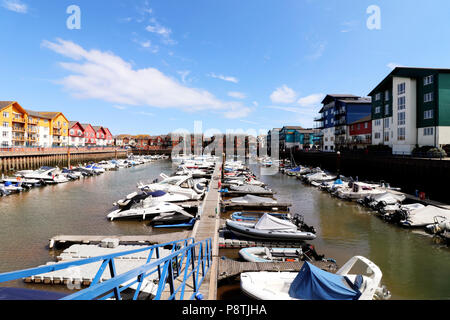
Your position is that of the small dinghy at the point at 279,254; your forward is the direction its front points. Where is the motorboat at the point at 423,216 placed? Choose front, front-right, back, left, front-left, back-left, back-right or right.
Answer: back-right

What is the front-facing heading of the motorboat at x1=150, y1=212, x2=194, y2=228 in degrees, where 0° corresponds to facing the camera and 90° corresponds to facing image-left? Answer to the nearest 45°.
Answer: approximately 270°

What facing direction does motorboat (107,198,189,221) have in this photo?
to the viewer's left

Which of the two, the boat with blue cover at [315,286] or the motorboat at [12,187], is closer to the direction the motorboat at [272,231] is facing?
the motorboat

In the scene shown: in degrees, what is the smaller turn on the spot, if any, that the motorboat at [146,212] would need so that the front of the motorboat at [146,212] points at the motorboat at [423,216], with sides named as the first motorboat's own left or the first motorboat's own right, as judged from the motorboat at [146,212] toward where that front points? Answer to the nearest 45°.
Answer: approximately 180°

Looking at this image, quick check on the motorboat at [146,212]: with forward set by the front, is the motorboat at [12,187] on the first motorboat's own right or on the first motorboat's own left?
on the first motorboat's own right

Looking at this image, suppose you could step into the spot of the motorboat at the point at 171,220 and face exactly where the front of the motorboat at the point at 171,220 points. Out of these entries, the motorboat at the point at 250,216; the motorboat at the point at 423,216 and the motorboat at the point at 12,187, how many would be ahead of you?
2

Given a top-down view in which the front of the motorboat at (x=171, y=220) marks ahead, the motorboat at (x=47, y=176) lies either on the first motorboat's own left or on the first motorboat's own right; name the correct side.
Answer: on the first motorboat's own left

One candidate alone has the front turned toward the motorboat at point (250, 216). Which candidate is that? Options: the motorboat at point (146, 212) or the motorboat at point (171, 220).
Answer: the motorboat at point (171, 220)

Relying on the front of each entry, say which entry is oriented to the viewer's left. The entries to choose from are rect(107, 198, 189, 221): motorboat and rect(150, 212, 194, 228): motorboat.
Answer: rect(107, 198, 189, 221): motorboat
